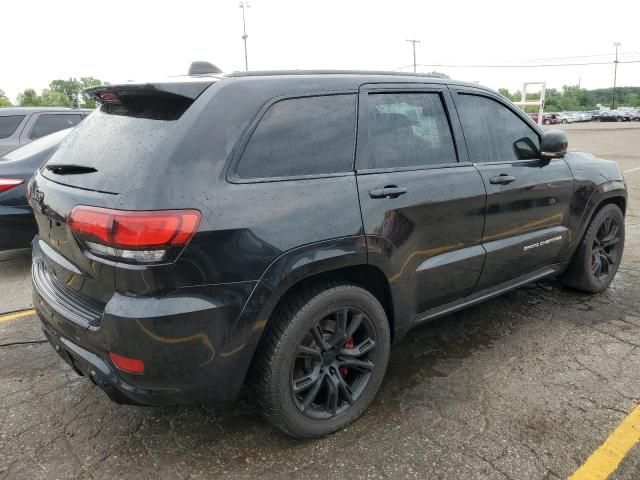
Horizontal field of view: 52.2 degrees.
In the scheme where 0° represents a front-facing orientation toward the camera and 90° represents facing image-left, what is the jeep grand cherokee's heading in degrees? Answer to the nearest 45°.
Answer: approximately 225°
